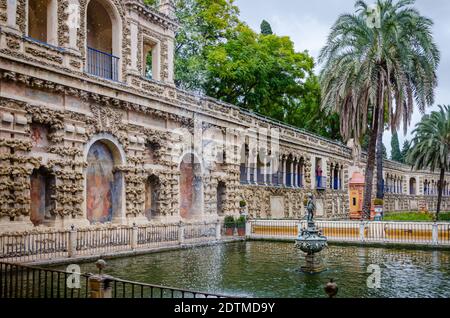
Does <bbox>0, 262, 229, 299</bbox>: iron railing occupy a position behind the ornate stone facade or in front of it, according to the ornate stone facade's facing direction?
in front

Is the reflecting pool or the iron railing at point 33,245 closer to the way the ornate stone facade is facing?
the reflecting pool

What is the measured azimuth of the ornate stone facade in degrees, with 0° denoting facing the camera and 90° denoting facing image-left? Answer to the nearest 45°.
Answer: approximately 315°

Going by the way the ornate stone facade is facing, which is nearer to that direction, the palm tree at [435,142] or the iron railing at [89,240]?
the iron railing

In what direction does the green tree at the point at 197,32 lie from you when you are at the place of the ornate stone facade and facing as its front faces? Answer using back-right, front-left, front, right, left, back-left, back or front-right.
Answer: back-left

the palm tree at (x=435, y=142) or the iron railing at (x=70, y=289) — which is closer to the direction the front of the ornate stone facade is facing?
the iron railing

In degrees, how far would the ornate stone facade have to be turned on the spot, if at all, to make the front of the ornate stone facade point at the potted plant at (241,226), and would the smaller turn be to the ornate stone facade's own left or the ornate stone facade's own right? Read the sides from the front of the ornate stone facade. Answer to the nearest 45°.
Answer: approximately 90° to the ornate stone facade's own left

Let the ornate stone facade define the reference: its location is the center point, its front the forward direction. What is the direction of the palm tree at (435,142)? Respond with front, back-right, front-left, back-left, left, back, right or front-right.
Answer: left

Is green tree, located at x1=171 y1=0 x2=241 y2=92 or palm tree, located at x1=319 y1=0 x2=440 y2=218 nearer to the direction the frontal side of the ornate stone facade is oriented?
the palm tree
